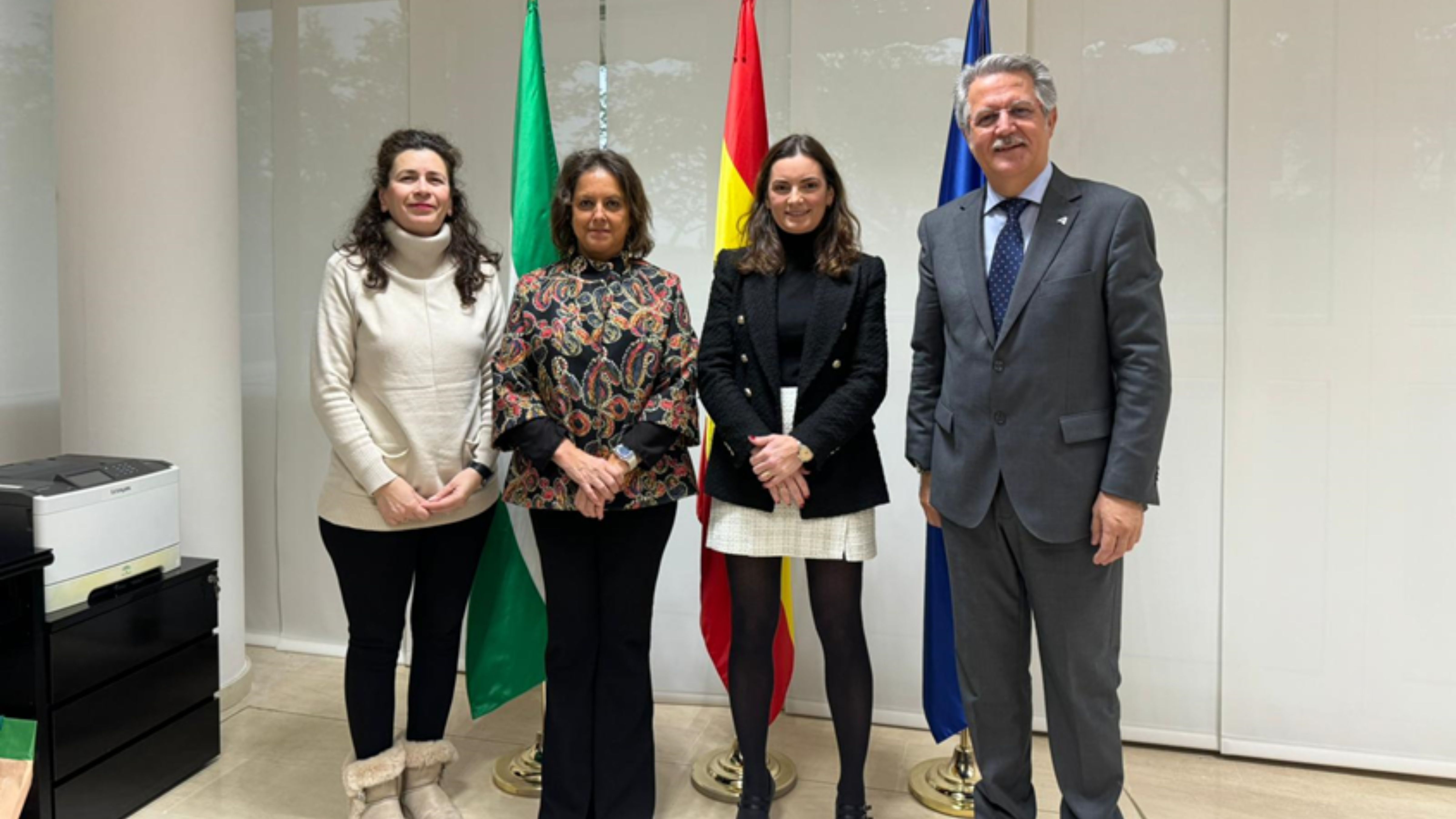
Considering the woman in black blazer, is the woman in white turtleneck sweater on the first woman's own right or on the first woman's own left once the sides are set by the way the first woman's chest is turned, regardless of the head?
on the first woman's own right

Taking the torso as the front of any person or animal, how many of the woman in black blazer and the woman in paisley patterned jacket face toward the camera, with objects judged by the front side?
2

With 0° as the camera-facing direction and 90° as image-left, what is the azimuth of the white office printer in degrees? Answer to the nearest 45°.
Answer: approximately 315°

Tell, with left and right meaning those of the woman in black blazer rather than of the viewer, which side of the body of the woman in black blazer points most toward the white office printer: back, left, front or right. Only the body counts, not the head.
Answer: right

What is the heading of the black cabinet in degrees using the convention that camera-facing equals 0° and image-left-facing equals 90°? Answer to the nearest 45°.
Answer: approximately 315°

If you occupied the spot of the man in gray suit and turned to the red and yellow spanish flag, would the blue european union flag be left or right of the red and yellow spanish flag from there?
right

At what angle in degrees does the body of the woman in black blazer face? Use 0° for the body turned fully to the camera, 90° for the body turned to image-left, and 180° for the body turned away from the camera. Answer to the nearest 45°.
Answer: approximately 0°
